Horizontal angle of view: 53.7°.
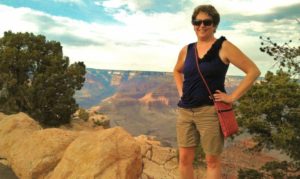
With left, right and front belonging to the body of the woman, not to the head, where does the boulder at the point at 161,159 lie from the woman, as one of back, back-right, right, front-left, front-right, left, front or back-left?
back-right

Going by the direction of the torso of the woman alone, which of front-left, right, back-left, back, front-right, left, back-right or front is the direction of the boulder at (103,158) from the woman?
right

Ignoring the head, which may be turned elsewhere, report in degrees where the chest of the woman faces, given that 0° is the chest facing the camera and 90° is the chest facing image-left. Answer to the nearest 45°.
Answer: approximately 45°

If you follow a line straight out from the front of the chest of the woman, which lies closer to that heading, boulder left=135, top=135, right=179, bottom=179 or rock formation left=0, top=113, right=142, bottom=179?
the rock formation

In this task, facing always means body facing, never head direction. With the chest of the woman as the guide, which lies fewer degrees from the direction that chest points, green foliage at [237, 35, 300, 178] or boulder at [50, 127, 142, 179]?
the boulder

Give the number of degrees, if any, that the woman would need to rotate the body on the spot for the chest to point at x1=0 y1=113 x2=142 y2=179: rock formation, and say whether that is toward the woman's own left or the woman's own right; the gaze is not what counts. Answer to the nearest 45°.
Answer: approximately 90° to the woman's own right

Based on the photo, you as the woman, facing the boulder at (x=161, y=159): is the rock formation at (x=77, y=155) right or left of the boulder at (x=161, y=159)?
left
